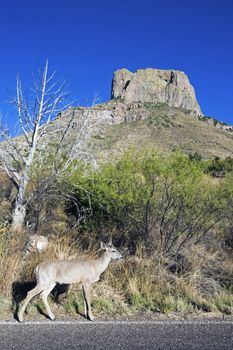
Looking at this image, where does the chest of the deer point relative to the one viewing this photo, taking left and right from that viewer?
facing to the right of the viewer
